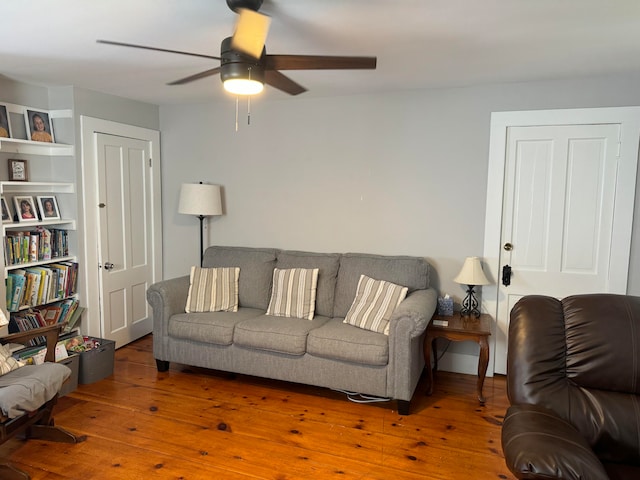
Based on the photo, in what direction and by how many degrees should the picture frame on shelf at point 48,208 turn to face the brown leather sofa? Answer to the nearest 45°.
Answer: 0° — it already faces it

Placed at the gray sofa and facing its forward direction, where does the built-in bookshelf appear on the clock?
The built-in bookshelf is roughly at 2 o'clock from the gray sofa.

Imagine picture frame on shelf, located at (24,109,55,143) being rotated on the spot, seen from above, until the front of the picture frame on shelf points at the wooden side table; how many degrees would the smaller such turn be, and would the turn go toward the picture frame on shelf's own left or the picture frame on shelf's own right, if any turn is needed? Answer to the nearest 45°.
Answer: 0° — it already faces it

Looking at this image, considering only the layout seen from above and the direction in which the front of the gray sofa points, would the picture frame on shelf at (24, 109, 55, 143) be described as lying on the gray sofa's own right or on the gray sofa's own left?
on the gray sofa's own right

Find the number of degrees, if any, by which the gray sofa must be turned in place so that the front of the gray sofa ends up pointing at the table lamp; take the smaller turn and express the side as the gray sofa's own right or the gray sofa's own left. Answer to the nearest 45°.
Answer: approximately 135° to the gray sofa's own left
